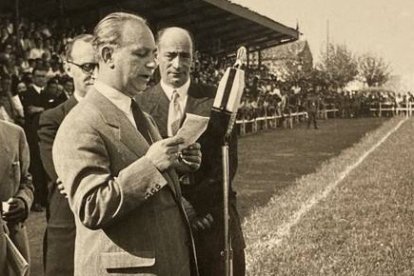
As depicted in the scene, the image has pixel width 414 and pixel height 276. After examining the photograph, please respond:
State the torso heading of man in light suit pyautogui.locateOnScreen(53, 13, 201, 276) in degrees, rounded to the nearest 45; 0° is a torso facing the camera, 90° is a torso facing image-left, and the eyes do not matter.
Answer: approximately 315°

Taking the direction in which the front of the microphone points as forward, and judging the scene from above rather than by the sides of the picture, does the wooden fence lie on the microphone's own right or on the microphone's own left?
on the microphone's own right

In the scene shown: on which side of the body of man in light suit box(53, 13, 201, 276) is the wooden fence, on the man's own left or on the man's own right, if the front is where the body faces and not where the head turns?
on the man's own left

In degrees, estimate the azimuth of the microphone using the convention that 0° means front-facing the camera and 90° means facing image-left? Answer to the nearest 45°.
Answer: approximately 90°

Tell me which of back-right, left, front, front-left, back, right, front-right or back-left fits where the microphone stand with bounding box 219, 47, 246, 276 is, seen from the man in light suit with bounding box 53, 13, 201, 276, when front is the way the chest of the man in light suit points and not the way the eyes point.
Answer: front

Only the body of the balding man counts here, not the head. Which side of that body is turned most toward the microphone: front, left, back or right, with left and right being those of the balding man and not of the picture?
front

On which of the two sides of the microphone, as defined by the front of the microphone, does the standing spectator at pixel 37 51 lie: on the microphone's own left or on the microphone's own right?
on the microphone's own right

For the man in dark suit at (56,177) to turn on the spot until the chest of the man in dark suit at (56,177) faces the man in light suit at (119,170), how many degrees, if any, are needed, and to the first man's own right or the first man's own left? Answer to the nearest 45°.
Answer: approximately 45° to the first man's own right

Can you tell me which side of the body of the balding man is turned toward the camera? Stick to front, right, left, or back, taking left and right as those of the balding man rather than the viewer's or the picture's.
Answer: front
